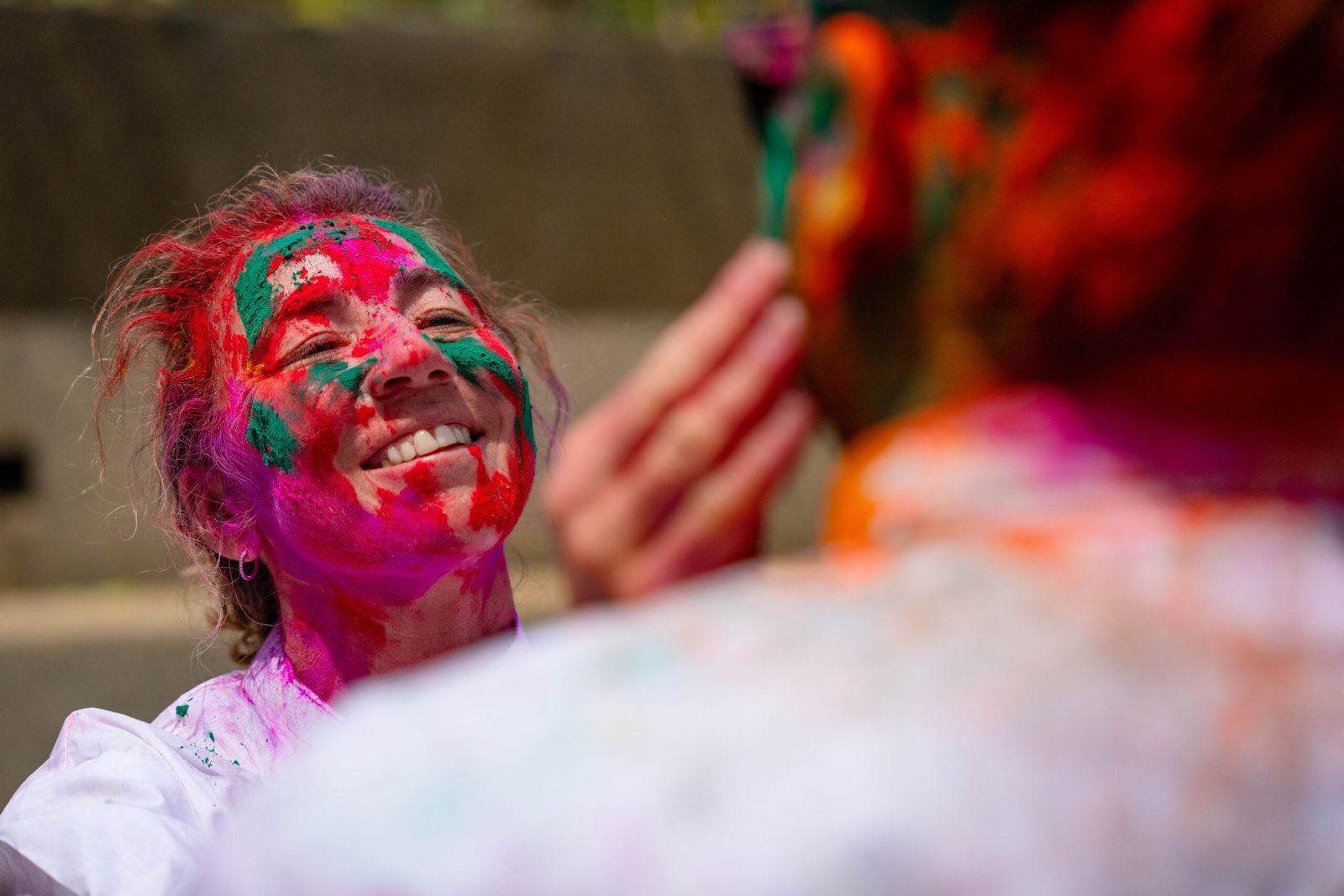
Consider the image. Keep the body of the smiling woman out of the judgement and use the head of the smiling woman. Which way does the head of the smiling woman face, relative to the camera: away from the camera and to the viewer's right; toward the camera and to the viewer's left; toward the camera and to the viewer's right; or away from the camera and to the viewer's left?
toward the camera and to the viewer's right

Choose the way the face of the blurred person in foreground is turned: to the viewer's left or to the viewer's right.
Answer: to the viewer's left

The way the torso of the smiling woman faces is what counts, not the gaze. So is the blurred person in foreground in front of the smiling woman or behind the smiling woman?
in front
